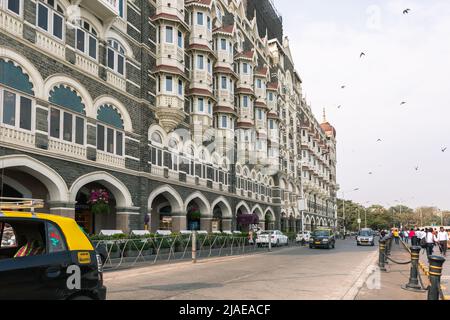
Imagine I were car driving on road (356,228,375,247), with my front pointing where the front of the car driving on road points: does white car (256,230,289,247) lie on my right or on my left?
on my right

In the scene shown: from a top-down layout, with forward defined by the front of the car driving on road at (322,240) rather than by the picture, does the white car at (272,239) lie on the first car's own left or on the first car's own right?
on the first car's own right

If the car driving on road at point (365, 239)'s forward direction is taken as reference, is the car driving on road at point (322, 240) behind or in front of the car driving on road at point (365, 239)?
in front

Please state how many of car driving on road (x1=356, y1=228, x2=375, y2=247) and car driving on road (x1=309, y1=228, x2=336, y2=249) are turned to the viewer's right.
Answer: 0

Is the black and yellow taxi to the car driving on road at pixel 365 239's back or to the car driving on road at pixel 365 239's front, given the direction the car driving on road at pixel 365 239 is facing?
to the front

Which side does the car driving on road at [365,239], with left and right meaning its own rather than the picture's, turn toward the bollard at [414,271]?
front

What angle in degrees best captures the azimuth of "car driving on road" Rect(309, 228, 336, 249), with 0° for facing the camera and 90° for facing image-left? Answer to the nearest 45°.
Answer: approximately 45°

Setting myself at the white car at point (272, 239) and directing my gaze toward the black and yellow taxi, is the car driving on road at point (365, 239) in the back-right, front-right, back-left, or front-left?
back-left

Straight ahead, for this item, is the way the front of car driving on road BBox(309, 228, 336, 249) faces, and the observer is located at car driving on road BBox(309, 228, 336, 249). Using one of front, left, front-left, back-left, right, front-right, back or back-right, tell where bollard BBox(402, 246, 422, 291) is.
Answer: front-left

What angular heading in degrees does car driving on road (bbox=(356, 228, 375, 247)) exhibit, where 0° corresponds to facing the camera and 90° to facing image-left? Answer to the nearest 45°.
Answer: approximately 0°
